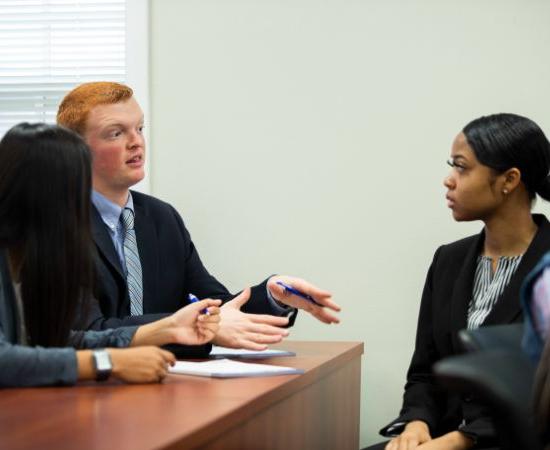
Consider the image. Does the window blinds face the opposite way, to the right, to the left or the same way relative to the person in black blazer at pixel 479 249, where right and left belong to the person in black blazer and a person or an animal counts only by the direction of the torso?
to the left

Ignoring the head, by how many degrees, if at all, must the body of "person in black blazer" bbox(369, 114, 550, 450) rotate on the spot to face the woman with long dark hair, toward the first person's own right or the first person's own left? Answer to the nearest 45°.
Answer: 0° — they already face them

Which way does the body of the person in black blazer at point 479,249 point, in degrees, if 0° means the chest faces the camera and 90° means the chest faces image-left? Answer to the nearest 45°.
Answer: approximately 45°

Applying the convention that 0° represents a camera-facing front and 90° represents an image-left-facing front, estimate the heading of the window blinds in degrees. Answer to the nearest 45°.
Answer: approximately 0°

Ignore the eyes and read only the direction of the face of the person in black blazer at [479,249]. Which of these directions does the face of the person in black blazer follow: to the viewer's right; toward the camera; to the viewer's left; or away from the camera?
to the viewer's left

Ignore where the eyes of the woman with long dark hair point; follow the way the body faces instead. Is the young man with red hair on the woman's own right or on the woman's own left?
on the woman's own left

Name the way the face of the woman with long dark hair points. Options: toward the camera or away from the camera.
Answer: away from the camera

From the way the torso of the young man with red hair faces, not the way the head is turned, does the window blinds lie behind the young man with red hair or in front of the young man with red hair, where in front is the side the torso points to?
behind

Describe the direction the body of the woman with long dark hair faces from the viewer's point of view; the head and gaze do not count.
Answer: to the viewer's right
